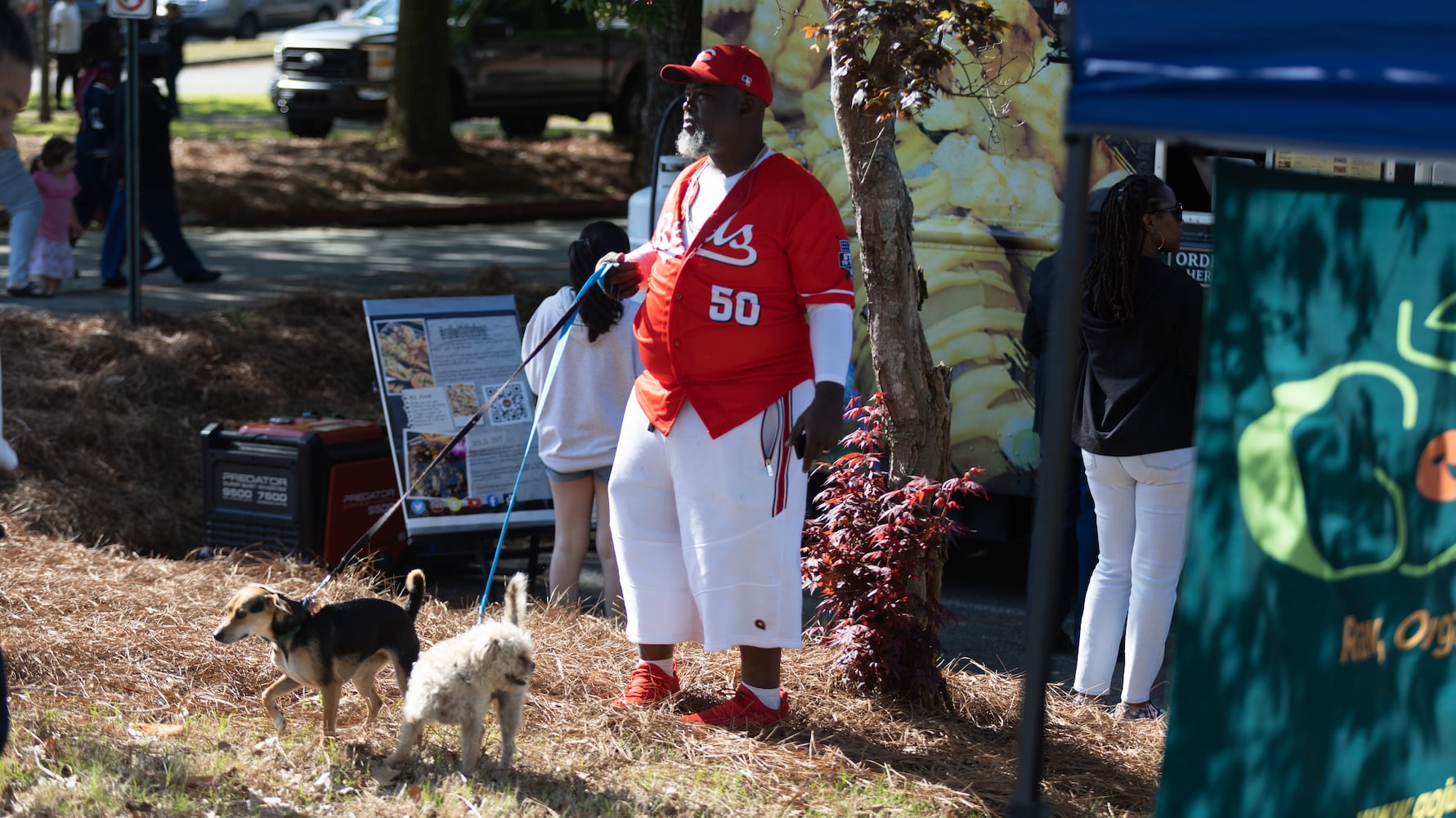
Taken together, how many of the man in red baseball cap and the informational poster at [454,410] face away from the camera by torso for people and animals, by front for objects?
0

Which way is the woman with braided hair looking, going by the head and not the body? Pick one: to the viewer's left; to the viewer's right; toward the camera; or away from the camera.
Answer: to the viewer's right

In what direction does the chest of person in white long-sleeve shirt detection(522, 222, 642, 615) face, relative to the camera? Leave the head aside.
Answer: away from the camera

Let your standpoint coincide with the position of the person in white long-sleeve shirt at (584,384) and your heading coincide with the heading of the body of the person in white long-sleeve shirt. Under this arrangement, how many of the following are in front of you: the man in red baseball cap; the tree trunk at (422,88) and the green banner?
1

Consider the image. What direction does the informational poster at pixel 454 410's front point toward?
toward the camera

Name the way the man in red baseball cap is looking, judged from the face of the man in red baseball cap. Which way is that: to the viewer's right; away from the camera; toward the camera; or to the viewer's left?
to the viewer's left

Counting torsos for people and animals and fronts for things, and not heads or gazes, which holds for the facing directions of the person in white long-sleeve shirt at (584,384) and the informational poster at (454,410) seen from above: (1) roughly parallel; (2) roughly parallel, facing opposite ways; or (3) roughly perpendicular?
roughly parallel, facing opposite ways

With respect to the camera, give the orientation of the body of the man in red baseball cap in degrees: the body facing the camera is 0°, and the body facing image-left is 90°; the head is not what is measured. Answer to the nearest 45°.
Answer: approximately 45°

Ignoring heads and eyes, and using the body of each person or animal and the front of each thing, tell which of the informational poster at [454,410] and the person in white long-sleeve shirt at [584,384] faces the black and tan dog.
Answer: the informational poster

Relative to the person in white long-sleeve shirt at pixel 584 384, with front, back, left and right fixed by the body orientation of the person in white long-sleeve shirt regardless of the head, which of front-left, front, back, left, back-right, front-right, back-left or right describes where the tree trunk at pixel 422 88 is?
front

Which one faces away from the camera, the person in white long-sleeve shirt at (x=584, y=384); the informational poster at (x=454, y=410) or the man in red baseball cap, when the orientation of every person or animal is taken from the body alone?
the person in white long-sleeve shirt

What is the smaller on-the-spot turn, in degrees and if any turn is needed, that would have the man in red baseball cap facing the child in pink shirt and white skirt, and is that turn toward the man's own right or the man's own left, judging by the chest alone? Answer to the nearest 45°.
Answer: approximately 90° to the man's own right

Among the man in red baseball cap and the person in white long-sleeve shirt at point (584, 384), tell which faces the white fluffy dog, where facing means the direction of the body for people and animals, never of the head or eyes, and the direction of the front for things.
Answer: the man in red baseball cap

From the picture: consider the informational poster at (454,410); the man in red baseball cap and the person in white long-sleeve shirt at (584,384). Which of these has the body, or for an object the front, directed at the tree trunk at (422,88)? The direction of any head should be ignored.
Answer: the person in white long-sleeve shirt

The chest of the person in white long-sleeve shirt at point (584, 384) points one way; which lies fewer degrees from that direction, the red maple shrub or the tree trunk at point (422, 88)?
the tree trunk

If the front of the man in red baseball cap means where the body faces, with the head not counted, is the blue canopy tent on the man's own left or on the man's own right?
on the man's own left

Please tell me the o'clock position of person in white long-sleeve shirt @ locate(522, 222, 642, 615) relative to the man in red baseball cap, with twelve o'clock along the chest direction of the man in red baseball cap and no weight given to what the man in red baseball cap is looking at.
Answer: The person in white long-sleeve shirt is roughly at 4 o'clock from the man in red baseball cap.
